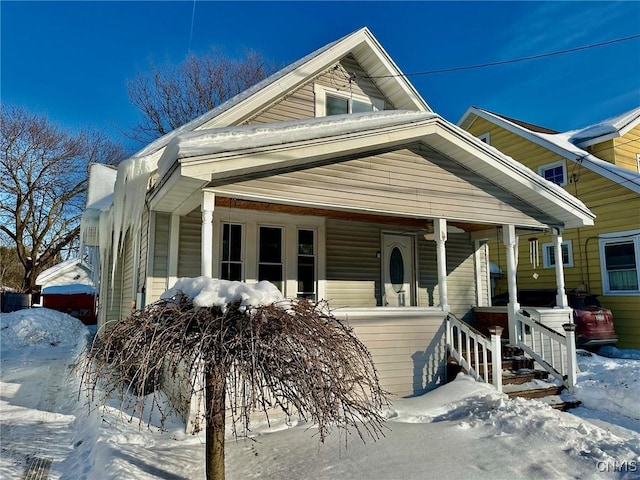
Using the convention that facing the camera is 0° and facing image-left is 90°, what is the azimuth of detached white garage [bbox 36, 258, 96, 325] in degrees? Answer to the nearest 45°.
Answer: approximately 0°

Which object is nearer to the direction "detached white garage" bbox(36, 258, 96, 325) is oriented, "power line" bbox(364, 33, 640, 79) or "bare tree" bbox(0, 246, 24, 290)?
the power line

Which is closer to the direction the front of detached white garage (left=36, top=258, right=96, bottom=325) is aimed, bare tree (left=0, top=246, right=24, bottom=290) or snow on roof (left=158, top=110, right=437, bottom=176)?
the snow on roof

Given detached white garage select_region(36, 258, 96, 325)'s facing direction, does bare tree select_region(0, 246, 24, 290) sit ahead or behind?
behind
